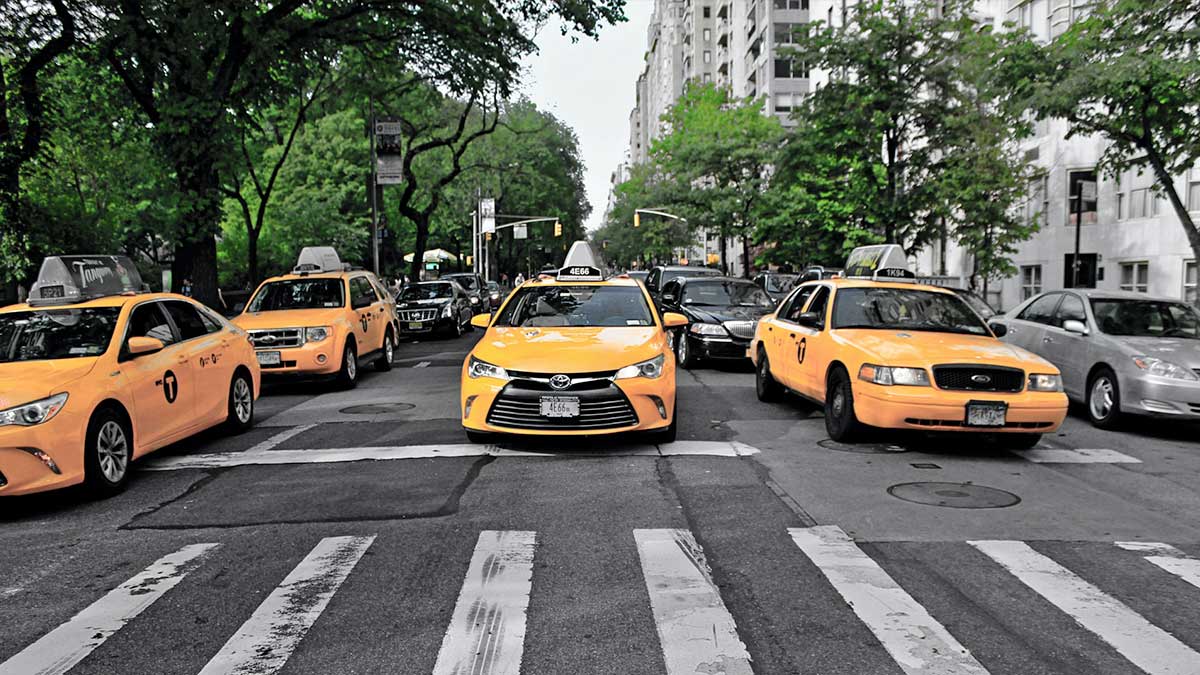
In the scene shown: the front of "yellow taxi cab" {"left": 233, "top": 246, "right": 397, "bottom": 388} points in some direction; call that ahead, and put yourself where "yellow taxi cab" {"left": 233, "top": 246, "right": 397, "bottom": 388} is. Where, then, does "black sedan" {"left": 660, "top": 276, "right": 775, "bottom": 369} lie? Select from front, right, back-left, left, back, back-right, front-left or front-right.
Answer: back-left

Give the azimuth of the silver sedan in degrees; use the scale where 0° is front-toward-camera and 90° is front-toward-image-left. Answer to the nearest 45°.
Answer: approximately 315°

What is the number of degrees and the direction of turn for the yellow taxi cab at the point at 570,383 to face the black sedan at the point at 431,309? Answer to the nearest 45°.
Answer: approximately 180°

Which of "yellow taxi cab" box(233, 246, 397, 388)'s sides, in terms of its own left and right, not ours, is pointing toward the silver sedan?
left

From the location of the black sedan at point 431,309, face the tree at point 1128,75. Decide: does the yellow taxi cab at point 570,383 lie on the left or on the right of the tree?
right

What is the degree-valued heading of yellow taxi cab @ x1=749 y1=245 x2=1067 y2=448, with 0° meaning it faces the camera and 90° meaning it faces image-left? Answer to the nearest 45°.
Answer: approximately 315°

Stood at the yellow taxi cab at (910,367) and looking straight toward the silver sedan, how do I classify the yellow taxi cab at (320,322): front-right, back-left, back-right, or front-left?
back-left

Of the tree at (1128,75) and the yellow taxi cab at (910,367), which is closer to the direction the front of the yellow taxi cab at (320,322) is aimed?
the yellow taxi cab
